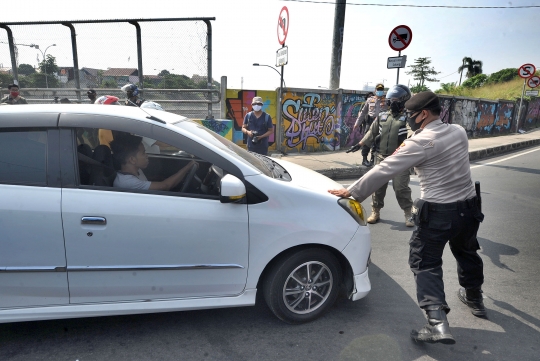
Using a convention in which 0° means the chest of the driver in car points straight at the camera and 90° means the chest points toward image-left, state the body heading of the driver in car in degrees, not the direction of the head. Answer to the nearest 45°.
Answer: approximately 270°

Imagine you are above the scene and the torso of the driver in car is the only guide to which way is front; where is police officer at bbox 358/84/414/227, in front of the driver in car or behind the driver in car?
in front

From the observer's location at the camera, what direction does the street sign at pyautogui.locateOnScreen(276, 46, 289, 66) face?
facing the viewer and to the left of the viewer

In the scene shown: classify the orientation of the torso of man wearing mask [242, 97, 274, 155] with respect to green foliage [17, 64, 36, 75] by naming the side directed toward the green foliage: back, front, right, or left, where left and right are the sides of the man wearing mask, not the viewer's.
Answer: back

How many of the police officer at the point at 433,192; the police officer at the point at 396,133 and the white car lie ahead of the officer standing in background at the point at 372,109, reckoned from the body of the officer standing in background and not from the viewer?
3

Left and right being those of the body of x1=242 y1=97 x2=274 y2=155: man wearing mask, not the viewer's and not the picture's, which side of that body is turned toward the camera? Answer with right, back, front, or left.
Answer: front

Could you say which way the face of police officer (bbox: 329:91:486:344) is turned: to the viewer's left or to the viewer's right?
to the viewer's left

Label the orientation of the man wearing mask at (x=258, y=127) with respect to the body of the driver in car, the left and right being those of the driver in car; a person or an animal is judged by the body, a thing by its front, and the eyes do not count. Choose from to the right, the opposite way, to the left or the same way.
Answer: to the right

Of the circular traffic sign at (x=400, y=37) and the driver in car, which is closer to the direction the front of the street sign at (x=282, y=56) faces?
the driver in car

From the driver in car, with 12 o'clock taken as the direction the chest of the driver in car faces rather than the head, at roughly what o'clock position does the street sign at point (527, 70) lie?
The street sign is roughly at 11 o'clock from the driver in car.

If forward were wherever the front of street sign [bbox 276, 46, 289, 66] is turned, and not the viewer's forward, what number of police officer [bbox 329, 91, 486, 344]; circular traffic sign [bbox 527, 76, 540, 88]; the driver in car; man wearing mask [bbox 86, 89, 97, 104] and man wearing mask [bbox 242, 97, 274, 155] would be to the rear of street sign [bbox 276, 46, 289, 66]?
1

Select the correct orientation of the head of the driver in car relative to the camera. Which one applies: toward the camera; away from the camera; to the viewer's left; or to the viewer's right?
to the viewer's right

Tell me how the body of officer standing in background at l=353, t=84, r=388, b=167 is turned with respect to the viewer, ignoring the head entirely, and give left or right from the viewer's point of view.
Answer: facing the viewer

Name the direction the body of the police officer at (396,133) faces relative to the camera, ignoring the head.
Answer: toward the camera

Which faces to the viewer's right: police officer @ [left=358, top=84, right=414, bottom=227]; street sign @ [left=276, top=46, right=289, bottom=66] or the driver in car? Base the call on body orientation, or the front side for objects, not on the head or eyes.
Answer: the driver in car

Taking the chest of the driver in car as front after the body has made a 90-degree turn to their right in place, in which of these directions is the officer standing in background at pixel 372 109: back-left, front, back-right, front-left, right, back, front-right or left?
back-left

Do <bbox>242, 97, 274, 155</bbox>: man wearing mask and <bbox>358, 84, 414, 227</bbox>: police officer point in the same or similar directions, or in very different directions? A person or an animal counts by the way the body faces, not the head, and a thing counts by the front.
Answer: same or similar directions

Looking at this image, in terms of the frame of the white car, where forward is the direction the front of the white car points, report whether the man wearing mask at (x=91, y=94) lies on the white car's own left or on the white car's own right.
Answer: on the white car's own left
